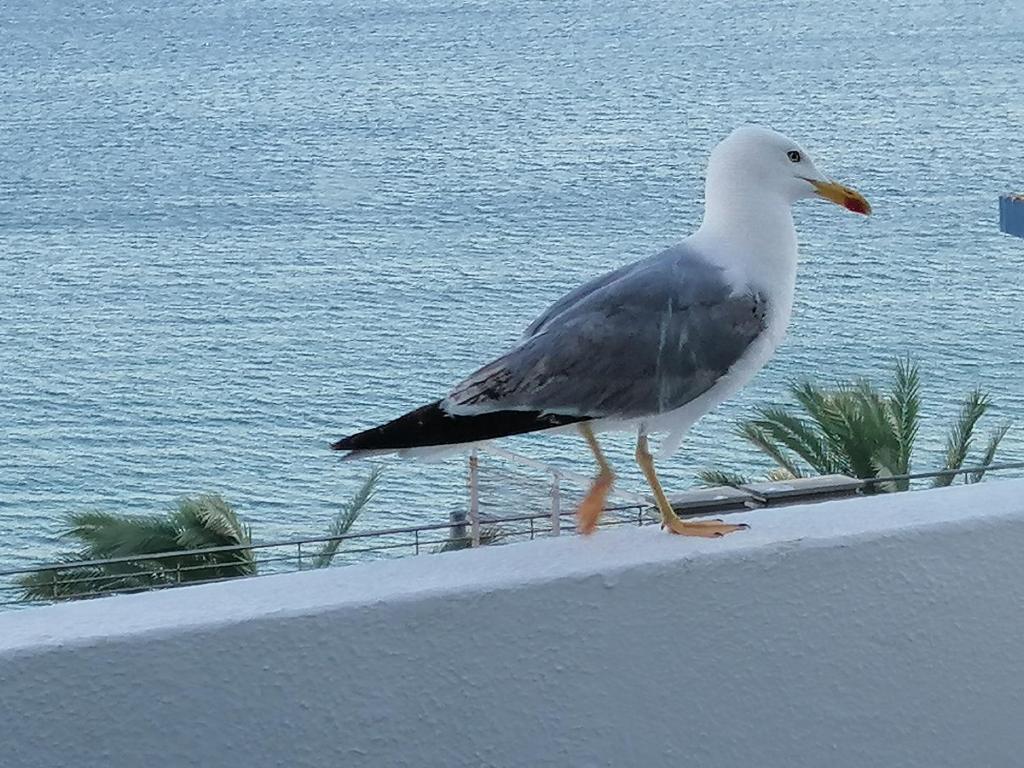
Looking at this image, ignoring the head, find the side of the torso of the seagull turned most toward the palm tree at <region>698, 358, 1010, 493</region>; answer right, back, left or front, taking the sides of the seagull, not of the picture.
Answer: left

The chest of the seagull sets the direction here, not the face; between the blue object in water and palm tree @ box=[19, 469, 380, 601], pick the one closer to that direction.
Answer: the blue object in water

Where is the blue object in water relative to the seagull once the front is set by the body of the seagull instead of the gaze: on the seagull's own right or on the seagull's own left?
on the seagull's own left

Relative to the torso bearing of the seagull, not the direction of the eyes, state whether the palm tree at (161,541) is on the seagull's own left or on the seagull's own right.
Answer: on the seagull's own left

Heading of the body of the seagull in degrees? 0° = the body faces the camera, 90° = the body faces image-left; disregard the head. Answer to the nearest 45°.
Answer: approximately 270°
